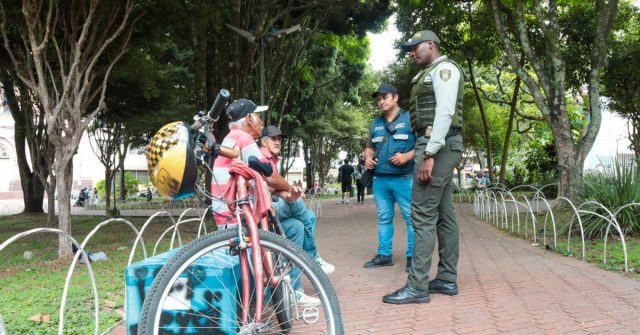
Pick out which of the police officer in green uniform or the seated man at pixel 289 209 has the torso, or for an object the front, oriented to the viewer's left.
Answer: the police officer in green uniform

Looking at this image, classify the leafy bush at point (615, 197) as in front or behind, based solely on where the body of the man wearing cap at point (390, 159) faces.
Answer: behind

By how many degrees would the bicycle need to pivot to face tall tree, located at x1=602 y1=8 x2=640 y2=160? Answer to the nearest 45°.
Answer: approximately 180°

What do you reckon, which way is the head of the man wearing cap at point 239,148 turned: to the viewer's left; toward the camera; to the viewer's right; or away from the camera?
to the viewer's right

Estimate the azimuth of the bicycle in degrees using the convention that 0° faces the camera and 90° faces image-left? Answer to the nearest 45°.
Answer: approximately 45°

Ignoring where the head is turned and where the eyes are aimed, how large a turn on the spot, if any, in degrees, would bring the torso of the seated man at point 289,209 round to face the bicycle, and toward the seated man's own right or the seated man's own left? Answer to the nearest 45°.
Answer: approximately 45° to the seated man's own right

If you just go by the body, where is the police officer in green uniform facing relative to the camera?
to the viewer's left

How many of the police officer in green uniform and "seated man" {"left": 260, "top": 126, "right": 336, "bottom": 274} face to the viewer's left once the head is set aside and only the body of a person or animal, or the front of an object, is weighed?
1

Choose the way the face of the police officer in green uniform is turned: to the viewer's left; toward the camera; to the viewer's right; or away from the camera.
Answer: to the viewer's left

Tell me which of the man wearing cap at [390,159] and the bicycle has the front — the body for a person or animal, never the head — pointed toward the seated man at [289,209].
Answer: the man wearing cap

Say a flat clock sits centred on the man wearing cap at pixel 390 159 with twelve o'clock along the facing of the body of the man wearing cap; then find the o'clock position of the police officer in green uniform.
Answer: The police officer in green uniform is roughly at 10 o'clock from the man wearing cap.

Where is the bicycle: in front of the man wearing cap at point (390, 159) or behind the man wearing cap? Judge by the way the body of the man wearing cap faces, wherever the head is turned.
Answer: in front

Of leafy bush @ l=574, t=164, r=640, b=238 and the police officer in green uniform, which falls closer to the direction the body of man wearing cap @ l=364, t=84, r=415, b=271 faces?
the police officer in green uniform
